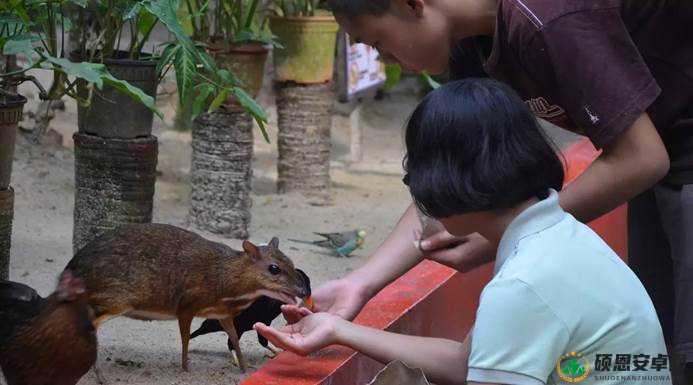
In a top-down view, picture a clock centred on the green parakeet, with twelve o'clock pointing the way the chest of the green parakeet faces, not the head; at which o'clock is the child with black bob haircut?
The child with black bob haircut is roughly at 3 o'clock from the green parakeet.

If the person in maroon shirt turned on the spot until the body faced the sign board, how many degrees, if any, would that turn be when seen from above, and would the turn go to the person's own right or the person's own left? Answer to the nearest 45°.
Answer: approximately 90° to the person's own right

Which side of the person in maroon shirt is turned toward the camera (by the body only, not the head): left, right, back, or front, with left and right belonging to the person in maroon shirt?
left

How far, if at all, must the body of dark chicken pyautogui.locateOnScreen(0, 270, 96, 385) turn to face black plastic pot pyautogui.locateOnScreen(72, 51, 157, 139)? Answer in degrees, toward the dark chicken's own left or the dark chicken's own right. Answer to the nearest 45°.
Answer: approximately 90° to the dark chicken's own left

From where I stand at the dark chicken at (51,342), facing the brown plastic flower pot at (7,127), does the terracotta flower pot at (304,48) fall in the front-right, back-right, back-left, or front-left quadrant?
front-right

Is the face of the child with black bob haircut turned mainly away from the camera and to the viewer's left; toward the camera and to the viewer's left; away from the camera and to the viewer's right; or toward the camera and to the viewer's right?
away from the camera and to the viewer's left

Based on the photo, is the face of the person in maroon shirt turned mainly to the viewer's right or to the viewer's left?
to the viewer's left

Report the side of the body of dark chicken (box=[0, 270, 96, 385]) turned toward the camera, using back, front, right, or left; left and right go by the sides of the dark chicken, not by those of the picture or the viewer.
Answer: right

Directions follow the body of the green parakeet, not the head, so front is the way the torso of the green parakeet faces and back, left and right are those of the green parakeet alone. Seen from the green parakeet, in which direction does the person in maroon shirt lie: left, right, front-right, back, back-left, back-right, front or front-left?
right

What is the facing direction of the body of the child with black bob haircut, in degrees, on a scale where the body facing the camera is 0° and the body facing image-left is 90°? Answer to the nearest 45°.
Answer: approximately 135°

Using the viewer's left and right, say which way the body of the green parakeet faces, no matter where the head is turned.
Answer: facing to the right of the viewer

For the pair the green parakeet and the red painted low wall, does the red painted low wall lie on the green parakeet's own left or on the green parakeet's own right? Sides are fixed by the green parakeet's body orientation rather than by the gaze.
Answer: on the green parakeet's own right
